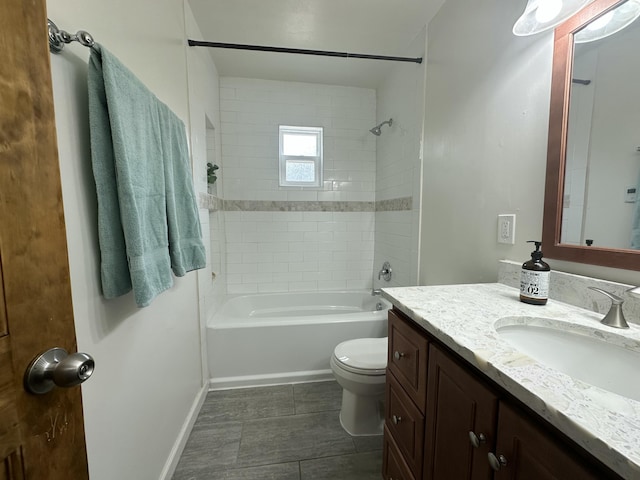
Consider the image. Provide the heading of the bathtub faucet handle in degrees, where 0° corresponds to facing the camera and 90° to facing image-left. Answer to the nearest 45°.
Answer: approximately 90°

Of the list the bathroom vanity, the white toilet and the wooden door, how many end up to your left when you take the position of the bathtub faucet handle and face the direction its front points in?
3

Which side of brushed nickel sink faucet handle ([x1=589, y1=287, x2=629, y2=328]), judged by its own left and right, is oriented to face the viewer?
left

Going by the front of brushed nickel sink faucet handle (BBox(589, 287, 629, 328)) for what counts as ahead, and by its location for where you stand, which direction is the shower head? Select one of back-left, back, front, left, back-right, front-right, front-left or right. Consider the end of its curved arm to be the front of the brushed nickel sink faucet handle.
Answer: front-right

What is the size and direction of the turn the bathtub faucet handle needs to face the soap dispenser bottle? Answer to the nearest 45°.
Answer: approximately 90° to its left
